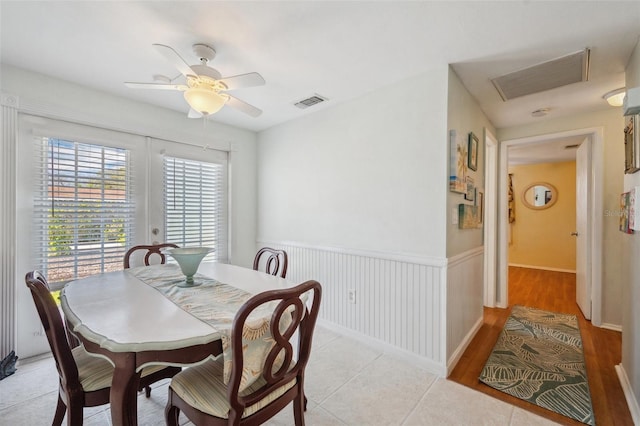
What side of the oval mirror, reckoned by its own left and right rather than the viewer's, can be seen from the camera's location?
front

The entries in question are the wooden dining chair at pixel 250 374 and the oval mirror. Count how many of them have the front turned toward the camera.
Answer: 1

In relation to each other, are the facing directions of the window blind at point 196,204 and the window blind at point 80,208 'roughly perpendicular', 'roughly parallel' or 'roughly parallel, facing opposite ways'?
roughly parallel

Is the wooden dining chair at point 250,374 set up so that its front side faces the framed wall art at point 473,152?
no

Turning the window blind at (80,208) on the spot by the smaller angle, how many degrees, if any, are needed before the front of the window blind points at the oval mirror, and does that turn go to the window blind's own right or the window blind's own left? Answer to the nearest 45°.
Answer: approximately 45° to the window blind's own left

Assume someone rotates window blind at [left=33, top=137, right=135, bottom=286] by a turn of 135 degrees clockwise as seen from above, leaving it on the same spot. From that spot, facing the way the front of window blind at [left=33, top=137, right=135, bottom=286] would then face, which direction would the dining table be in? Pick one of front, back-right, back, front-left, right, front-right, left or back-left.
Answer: left

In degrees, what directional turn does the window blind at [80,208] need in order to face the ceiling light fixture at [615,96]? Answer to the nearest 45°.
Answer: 0° — it already faces it

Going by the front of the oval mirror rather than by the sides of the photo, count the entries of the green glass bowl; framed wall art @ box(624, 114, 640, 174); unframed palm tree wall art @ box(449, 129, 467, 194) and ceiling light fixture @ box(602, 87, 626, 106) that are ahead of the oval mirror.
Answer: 4

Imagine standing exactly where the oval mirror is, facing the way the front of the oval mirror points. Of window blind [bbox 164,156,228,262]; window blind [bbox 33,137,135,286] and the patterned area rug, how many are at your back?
0

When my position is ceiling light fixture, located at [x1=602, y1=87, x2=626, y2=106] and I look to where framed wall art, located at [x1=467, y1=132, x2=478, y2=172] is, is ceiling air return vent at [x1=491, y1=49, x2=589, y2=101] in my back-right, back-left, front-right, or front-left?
front-left

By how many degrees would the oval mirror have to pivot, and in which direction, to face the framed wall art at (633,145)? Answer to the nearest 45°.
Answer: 0° — it already faces it

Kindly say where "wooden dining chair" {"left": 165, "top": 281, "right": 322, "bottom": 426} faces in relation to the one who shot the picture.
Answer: facing away from the viewer and to the left of the viewer

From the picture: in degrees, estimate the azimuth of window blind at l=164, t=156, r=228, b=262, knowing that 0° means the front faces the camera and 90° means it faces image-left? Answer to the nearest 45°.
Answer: approximately 315°

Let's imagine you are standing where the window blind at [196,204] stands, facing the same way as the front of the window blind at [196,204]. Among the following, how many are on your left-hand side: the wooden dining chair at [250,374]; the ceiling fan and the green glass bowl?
0

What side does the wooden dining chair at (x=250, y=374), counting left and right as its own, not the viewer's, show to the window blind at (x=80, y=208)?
front

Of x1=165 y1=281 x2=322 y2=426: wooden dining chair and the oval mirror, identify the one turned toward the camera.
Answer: the oval mirror
